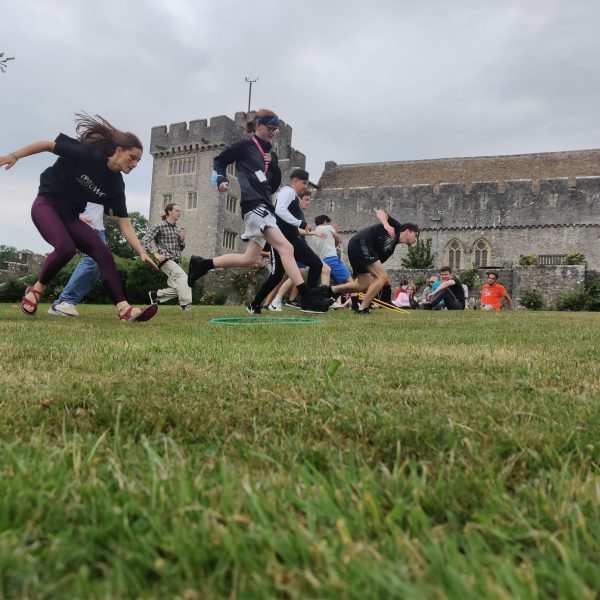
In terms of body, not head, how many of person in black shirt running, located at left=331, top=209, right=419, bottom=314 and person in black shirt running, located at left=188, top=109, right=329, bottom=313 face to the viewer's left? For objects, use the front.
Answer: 0

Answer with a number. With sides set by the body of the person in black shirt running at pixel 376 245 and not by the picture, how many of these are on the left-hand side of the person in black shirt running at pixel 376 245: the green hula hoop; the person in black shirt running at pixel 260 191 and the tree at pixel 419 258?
1

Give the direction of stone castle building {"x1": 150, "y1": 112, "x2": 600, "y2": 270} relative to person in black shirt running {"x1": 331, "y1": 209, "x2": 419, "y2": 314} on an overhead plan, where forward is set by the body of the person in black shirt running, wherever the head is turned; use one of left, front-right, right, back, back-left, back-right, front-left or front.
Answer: left

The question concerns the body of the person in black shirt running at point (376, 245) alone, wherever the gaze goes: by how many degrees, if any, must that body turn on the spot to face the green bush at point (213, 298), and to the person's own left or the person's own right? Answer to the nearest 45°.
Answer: approximately 135° to the person's own left

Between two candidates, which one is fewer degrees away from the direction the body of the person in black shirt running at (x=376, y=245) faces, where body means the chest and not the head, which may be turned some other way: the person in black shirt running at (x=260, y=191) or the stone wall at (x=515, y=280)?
the stone wall

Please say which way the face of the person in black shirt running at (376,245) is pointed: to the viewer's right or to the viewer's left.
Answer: to the viewer's right

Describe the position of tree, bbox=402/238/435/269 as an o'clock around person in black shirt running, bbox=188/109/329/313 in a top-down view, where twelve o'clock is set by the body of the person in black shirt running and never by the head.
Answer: The tree is roughly at 8 o'clock from the person in black shirt running.

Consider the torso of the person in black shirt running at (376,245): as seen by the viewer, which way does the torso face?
to the viewer's right

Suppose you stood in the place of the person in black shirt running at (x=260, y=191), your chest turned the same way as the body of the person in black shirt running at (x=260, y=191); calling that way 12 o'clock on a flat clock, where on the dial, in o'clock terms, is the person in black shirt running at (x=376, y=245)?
the person in black shirt running at (x=376, y=245) is roughly at 9 o'clock from the person in black shirt running at (x=260, y=191).

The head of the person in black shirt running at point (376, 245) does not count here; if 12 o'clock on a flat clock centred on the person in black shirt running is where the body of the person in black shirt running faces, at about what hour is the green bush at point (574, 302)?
The green bush is roughly at 10 o'clock from the person in black shirt running.
